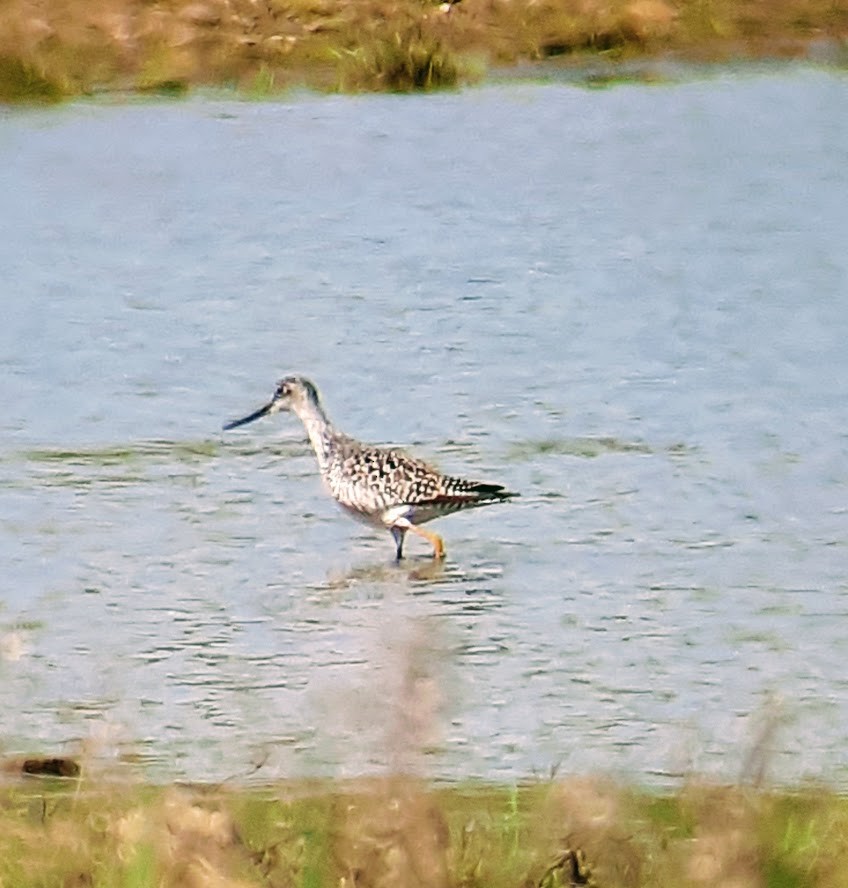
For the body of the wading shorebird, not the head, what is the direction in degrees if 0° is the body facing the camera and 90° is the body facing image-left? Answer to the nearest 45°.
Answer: approximately 90°
